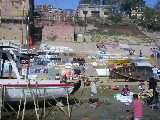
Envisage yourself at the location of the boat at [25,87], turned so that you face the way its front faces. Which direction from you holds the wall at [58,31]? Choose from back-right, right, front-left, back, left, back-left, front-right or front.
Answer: left

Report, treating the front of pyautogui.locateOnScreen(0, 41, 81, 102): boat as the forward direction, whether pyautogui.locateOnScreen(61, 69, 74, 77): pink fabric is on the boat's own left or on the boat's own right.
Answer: on the boat's own left

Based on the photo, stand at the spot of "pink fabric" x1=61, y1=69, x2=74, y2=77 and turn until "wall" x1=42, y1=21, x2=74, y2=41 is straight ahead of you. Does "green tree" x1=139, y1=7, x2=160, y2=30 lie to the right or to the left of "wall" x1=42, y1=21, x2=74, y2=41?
right

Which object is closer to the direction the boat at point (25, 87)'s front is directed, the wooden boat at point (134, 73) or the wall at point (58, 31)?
the wooden boat

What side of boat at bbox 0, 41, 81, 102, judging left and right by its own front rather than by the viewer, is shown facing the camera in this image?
right

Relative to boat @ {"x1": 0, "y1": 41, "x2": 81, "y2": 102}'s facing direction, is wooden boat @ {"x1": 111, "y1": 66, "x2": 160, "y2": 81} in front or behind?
in front

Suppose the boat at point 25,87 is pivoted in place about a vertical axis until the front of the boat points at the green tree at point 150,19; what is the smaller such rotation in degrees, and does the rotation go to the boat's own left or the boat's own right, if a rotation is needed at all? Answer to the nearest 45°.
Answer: approximately 45° to the boat's own left
